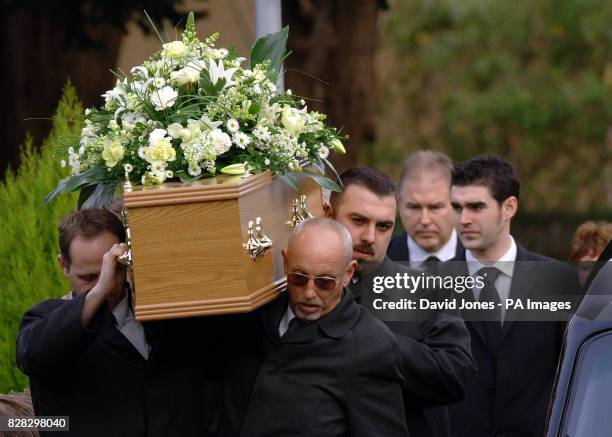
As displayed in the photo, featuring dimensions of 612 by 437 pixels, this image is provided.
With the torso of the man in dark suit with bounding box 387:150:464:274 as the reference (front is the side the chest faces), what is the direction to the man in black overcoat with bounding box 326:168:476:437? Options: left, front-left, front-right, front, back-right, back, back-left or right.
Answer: front

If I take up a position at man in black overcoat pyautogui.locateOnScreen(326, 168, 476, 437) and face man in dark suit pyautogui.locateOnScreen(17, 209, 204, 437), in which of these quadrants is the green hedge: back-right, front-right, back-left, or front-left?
front-right

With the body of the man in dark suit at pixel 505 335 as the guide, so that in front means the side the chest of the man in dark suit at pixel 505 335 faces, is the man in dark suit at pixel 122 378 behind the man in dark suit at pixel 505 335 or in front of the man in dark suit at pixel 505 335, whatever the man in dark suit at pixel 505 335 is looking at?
in front

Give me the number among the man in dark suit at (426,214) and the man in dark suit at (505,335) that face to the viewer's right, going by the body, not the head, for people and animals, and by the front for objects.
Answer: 0

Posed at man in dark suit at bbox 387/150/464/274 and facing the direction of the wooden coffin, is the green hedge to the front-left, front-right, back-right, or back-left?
front-right

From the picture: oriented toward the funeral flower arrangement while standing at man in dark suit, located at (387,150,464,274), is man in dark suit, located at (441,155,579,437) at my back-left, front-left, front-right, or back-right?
front-left

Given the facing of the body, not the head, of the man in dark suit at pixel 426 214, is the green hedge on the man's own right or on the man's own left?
on the man's own right

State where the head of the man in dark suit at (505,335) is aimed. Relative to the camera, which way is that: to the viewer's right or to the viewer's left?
to the viewer's left

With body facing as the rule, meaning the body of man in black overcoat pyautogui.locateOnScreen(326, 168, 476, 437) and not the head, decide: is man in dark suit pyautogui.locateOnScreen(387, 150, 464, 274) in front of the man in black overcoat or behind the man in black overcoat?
behind

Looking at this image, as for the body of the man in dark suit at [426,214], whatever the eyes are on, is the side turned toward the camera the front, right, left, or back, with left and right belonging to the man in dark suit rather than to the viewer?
front

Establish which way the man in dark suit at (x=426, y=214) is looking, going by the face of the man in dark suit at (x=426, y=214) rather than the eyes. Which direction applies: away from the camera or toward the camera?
toward the camera

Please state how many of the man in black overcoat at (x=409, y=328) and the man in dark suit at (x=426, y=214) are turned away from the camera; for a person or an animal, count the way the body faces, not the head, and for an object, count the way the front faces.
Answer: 0
